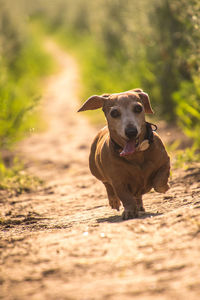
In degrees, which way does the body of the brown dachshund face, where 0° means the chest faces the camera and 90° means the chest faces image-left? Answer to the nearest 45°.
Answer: approximately 0°

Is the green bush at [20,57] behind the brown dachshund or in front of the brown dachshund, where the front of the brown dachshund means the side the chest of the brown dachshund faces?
behind
